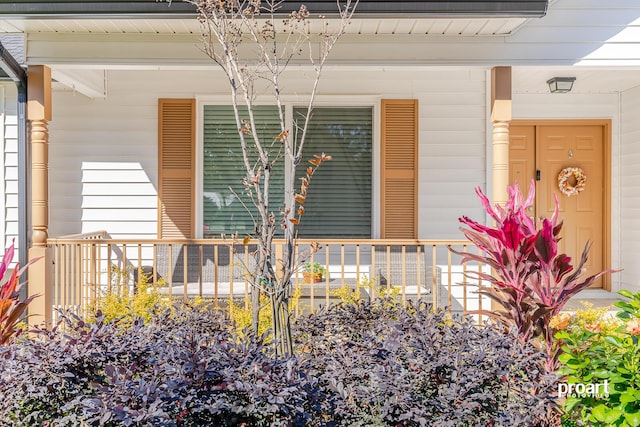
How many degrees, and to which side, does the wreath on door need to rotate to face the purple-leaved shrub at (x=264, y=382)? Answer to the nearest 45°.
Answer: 0° — it already faces it

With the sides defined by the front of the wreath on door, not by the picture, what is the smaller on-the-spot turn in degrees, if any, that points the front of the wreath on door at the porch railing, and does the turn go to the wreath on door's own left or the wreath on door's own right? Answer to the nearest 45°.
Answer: approximately 45° to the wreath on door's own right

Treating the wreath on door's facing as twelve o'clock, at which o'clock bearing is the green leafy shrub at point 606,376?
The green leafy shrub is roughly at 12 o'clock from the wreath on door.

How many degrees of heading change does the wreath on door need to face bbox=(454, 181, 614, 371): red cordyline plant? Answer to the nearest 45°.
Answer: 0° — it already faces it

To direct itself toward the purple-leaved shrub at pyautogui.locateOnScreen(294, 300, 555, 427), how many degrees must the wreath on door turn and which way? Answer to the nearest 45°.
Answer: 0° — it already faces it

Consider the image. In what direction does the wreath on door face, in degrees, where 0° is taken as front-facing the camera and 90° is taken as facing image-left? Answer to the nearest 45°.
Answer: approximately 0°

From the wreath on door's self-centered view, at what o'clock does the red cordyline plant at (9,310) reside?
The red cordyline plant is roughly at 1 o'clock from the wreath on door.

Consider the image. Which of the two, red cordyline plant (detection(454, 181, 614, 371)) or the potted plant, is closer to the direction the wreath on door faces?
the red cordyline plant
